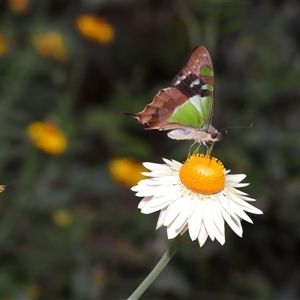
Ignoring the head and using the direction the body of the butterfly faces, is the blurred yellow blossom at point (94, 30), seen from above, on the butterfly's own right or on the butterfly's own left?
on the butterfly's own left

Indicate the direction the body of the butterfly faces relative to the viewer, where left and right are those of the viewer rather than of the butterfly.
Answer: facing to the right of the viewer

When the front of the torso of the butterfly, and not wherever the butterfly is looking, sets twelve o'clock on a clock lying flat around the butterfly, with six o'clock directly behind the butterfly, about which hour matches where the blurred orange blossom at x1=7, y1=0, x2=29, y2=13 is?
The blurred orange blossom is roughly at 8 o'clock from the butterfly.

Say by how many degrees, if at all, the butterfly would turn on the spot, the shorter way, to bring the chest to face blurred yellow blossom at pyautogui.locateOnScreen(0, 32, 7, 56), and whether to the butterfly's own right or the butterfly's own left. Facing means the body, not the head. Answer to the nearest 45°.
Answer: approximately 135° to the butterfly's own left
